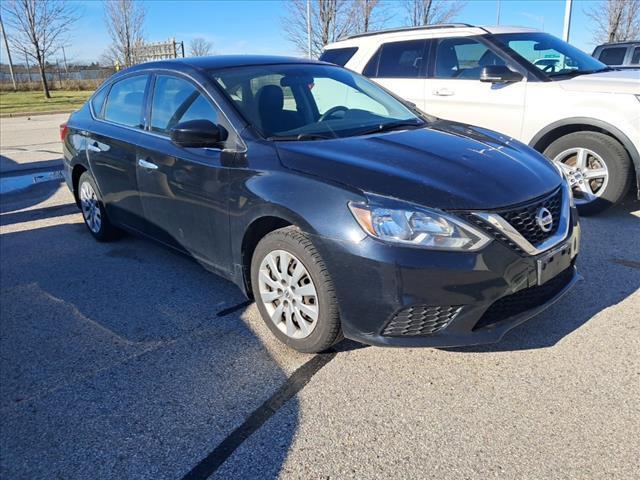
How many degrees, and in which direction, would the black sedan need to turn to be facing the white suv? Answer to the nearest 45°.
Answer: approximately 90° to its left

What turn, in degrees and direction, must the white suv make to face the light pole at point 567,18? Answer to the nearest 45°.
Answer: approximately 135° to its left

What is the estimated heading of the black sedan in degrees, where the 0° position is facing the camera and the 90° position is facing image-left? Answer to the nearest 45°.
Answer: approximately 315°

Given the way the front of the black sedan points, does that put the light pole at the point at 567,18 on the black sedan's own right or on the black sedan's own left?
on the black sedan's own left

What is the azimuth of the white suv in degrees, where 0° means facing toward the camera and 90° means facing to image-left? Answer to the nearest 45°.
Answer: approximately 315°
